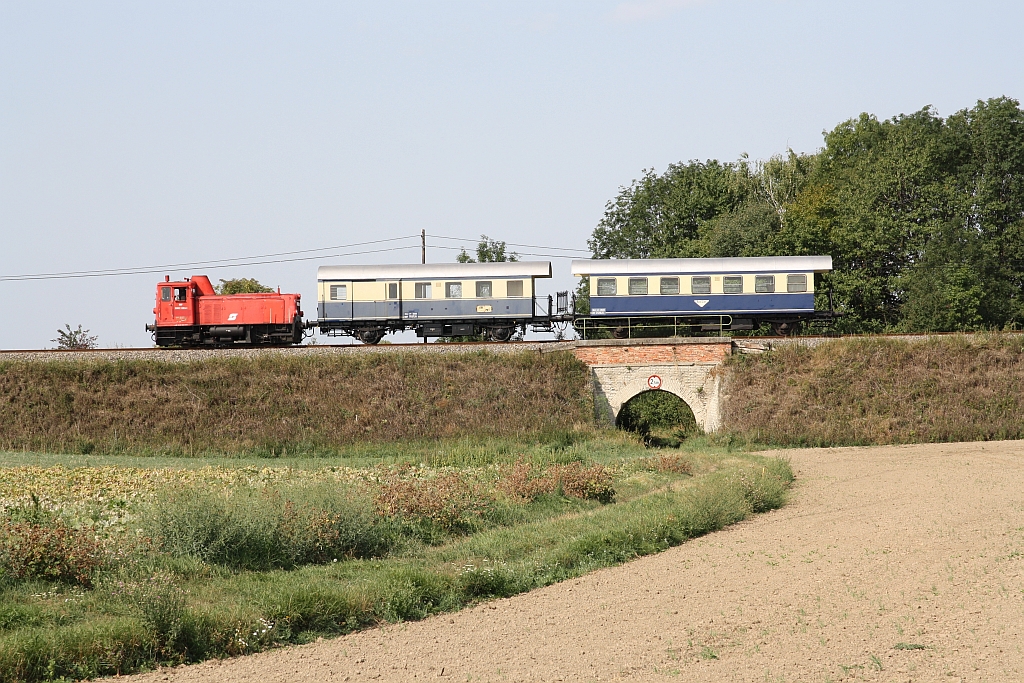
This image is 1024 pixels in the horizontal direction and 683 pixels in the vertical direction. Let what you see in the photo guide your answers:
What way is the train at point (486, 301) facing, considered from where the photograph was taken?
facing to the left of the viewer

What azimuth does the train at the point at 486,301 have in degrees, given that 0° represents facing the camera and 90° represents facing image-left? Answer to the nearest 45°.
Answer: approximately 90°
